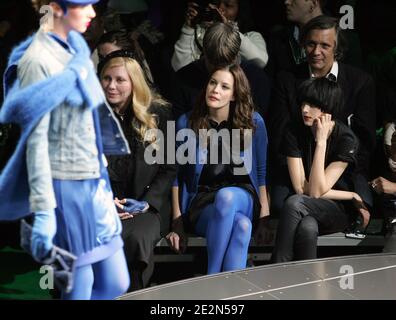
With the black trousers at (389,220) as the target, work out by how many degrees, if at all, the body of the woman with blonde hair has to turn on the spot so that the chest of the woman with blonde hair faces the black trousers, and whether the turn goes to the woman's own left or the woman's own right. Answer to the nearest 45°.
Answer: approximately 135° to the woman's own left

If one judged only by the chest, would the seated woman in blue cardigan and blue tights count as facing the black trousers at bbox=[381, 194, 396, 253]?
no

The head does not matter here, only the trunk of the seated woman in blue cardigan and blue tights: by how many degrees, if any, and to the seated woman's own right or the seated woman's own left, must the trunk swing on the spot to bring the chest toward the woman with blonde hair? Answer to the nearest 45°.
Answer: approximately 45° to the seated woman's own right

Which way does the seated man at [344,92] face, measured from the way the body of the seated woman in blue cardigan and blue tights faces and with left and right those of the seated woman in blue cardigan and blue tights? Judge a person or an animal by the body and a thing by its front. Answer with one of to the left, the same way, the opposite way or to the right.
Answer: the same way

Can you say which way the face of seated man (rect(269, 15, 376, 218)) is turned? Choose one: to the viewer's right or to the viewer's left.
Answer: to the viewer's left

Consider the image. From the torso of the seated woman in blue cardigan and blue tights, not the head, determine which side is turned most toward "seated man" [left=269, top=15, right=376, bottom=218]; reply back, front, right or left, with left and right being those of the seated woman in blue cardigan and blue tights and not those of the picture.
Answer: left

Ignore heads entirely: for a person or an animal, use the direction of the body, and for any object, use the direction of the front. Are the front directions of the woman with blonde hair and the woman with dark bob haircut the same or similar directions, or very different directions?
same or similar directions

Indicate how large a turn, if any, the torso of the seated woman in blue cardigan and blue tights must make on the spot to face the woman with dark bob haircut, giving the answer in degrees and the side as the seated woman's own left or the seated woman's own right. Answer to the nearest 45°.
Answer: approximately 90° to the seated woman's own left

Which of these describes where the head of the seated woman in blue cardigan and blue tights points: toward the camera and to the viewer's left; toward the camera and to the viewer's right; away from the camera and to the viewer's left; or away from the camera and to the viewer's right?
toward the camera and to the viewer's left

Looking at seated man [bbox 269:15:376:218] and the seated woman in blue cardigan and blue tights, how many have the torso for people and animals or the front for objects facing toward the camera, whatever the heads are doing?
2

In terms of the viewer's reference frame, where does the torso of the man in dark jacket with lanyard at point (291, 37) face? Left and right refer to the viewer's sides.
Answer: facing the viewer and to the left of the viewer

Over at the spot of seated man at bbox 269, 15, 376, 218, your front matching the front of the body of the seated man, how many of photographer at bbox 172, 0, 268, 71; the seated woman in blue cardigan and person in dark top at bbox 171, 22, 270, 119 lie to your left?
0

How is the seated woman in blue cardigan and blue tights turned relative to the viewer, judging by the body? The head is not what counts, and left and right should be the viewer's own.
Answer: facing the viewer

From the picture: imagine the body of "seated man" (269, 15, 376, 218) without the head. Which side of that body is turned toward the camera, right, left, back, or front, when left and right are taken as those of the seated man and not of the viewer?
front
